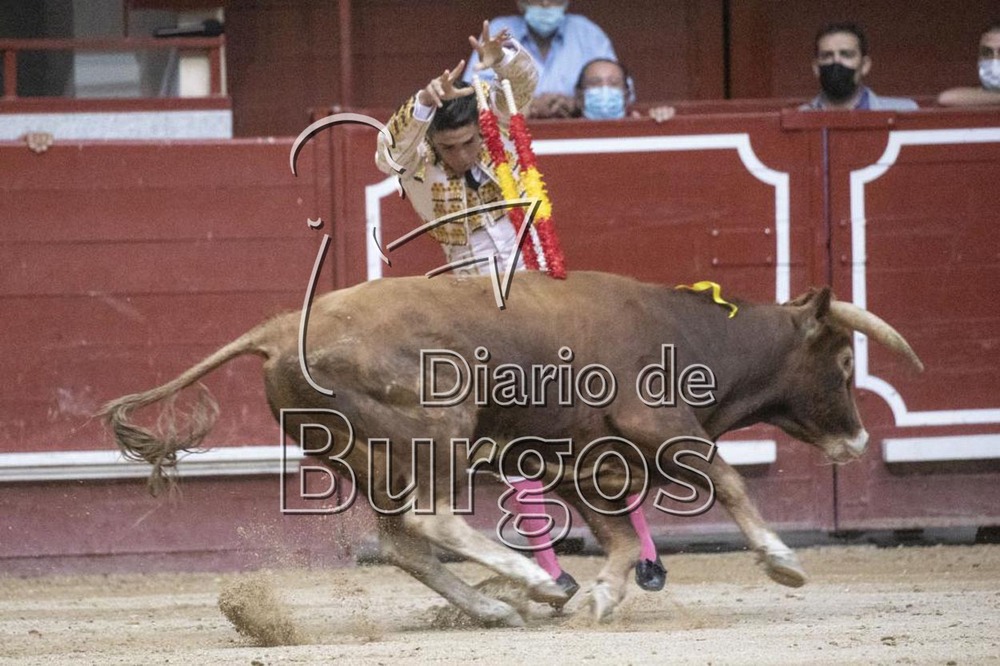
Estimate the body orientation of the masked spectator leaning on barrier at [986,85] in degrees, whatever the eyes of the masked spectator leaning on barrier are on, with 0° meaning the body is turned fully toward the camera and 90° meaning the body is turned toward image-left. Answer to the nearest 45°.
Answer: approximately 0°

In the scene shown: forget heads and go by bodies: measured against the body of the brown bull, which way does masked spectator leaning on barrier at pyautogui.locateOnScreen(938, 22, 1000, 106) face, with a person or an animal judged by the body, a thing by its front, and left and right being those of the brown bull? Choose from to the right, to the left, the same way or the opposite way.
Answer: to the right

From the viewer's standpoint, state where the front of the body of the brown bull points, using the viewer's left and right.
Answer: facing to the right of the viewer

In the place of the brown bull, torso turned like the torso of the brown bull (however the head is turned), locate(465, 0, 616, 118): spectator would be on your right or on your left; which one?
on your left

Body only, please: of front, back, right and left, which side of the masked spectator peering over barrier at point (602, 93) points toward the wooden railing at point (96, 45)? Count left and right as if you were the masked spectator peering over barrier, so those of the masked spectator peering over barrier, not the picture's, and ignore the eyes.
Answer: right

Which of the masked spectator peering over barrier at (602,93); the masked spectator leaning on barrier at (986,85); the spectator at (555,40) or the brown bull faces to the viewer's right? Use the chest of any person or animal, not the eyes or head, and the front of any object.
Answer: the brown bull
